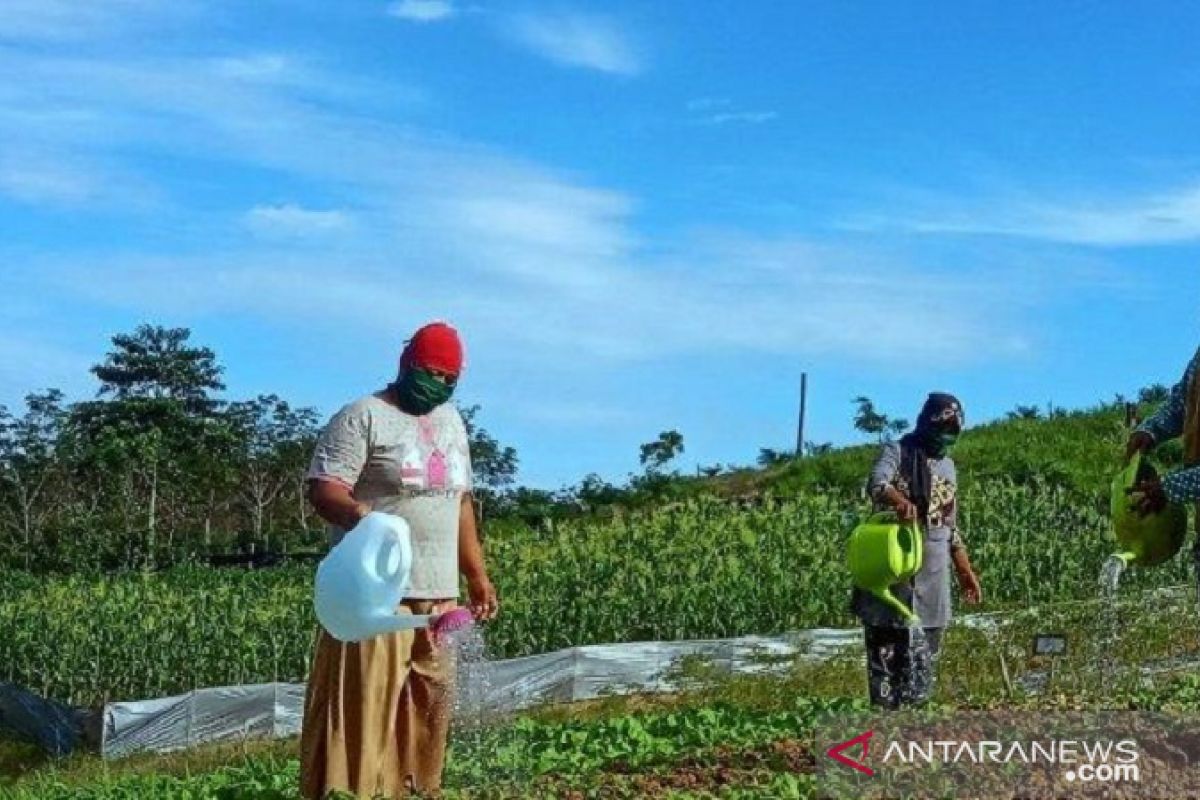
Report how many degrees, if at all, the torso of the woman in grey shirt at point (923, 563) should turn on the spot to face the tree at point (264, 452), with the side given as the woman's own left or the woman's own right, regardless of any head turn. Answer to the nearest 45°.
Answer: approximately 180°

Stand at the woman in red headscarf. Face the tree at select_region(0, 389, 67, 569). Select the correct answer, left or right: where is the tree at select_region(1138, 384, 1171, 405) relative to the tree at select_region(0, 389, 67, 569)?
right

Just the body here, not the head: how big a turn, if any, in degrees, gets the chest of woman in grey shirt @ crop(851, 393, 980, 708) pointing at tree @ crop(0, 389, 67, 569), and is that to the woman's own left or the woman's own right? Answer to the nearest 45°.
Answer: approximately 180°

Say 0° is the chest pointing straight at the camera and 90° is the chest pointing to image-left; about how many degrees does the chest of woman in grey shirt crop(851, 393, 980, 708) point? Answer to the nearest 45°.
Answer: approximately 315°

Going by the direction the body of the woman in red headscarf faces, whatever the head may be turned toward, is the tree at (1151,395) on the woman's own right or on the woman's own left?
on the woman's own left

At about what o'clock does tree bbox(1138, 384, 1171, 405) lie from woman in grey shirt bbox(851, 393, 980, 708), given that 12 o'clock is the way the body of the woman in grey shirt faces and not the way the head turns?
The tree is roughly at 8 o'clock from the woman in grey shirt.

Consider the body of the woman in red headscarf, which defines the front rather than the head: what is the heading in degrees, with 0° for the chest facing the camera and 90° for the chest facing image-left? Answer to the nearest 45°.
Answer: approximately 315°

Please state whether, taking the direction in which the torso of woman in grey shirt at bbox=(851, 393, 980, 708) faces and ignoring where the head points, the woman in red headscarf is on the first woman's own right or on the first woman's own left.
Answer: on the first woman's own right

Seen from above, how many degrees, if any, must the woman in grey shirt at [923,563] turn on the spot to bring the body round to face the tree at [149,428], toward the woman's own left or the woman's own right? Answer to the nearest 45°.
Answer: approximately 180°

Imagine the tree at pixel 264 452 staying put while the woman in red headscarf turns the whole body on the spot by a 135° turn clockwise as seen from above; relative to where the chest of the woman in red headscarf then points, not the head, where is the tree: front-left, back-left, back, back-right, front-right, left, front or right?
right
